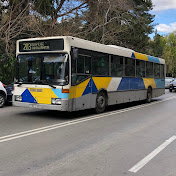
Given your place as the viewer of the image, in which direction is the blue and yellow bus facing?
facing the viewer and to the left of the viewer

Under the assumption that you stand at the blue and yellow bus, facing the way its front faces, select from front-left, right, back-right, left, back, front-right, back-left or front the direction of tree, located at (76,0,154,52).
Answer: back-right

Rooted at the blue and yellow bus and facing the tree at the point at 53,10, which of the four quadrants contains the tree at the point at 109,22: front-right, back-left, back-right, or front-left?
front-right

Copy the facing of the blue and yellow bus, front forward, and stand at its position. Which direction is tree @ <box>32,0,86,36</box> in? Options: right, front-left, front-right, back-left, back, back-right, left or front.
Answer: back-right

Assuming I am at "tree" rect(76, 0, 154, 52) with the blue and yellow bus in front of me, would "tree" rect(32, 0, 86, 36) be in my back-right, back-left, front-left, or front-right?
front-right
